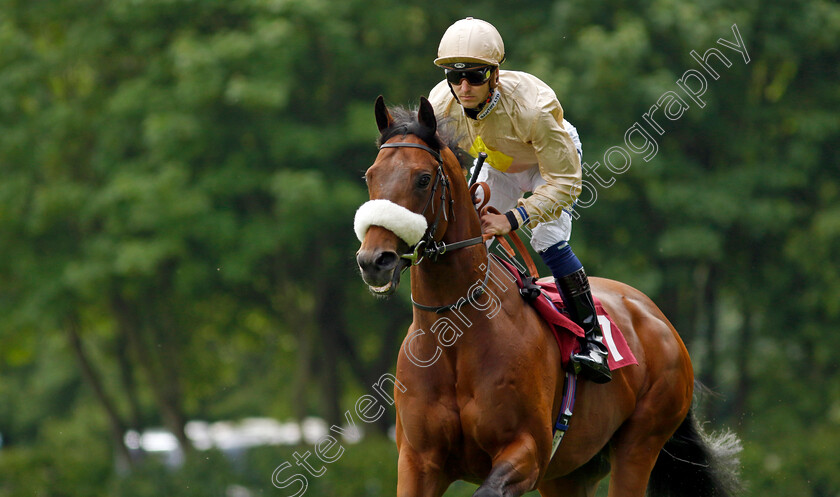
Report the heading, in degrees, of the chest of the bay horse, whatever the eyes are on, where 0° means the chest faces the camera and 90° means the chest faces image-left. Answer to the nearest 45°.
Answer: approximately 45°

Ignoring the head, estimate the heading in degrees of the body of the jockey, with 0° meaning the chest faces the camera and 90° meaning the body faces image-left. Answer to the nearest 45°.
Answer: approximately 45°
